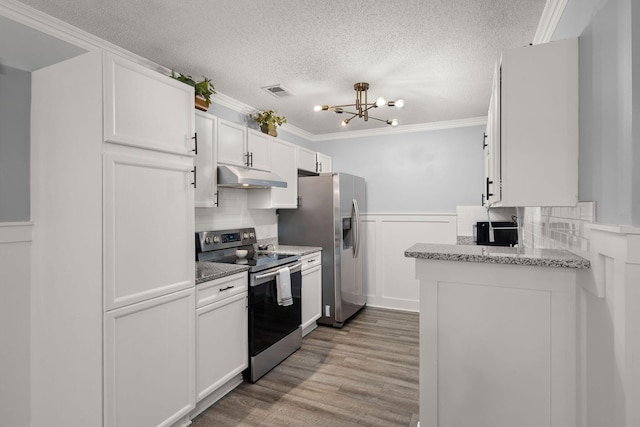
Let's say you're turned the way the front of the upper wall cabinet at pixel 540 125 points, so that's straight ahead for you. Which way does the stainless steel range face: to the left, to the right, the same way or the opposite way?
the opposite way

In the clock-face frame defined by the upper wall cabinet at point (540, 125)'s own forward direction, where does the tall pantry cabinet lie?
The tall pantry cabinet is roughly at 11 o'clock from the upper wall cabinet.

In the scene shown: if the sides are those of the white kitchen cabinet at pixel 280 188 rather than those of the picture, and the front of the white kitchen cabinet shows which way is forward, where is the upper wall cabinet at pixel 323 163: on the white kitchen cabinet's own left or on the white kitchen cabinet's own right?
on the white kitchen cabinet's own left

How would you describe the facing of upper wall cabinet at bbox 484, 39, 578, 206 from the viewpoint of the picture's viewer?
facing to the left of the viewer
